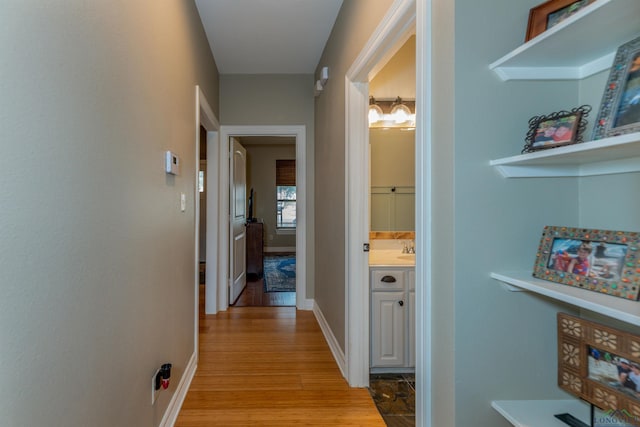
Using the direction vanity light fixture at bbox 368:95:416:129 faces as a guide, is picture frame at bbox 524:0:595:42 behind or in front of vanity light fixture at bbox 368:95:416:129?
in front

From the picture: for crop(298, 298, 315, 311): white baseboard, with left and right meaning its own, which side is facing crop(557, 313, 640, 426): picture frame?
front

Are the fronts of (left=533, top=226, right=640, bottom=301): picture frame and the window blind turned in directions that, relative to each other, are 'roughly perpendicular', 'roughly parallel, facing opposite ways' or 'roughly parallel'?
roughly perpendicular

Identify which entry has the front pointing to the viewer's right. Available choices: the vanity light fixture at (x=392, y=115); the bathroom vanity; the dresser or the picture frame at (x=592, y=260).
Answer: the dresser

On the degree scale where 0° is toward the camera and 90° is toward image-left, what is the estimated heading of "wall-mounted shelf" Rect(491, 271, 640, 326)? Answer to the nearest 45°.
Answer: approximately 45°

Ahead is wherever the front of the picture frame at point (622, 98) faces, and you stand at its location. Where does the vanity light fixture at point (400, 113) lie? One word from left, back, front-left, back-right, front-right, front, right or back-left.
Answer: right

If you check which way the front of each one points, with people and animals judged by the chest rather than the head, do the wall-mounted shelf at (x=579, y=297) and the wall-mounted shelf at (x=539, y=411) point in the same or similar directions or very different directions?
same or similar directions

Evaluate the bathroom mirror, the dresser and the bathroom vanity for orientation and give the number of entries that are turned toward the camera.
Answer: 2

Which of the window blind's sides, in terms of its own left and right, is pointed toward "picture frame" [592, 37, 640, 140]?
front

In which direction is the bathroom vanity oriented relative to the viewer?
toward the camera
